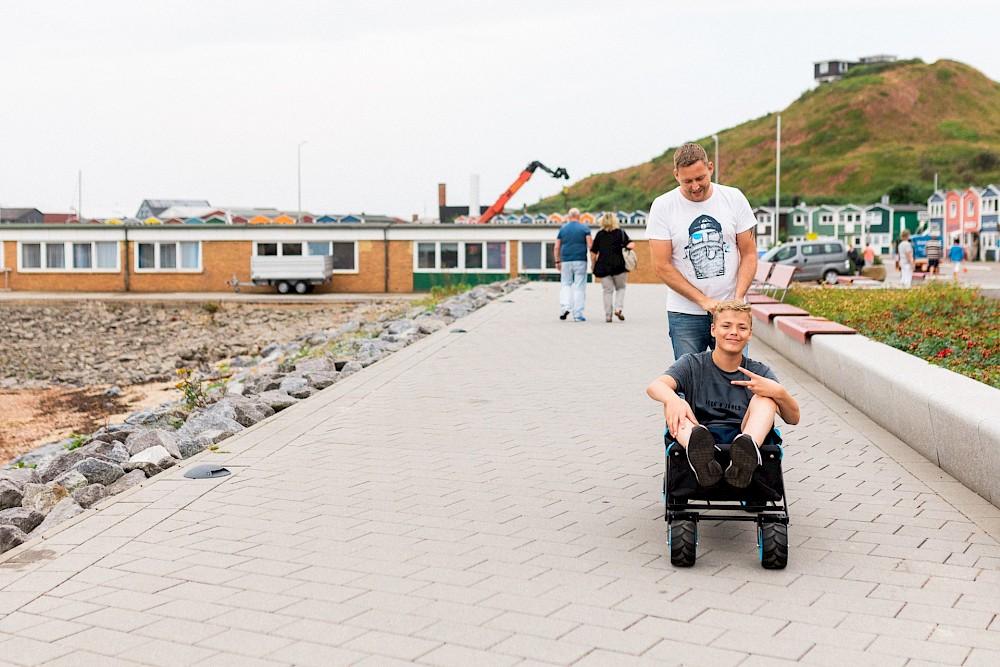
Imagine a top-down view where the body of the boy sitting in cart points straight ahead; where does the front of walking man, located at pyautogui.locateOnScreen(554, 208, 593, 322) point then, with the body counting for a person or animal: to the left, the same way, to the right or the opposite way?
the opposite way

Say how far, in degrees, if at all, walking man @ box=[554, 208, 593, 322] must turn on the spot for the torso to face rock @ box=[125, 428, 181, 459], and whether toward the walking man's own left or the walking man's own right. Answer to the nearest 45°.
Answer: approximately 180°

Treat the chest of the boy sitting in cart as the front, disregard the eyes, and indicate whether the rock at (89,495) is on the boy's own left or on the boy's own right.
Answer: on the boy's own right

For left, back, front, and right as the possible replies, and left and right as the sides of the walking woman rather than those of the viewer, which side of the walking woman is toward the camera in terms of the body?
back

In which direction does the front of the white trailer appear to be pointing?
to the viewer's left

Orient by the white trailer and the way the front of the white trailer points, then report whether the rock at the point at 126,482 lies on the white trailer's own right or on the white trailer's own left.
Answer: on the white trailer's own left

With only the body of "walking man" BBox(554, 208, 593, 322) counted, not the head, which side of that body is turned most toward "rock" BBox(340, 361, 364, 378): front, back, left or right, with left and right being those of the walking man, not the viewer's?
back

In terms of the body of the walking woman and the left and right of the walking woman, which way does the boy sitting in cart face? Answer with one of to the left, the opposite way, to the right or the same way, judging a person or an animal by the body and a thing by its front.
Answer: the opposite way

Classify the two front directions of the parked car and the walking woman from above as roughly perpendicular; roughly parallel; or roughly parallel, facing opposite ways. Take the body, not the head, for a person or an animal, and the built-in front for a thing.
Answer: roughly perpendicular

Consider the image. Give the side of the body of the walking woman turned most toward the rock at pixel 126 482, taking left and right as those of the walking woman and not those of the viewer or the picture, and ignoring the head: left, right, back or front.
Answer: back

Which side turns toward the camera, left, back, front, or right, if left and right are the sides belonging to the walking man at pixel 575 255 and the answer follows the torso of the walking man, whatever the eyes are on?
back

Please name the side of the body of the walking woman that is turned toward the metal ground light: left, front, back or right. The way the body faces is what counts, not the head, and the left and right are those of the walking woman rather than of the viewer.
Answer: back
